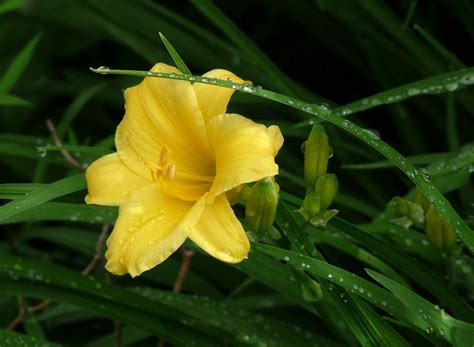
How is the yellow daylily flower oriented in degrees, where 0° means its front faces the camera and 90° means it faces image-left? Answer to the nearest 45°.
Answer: approximately 45°
